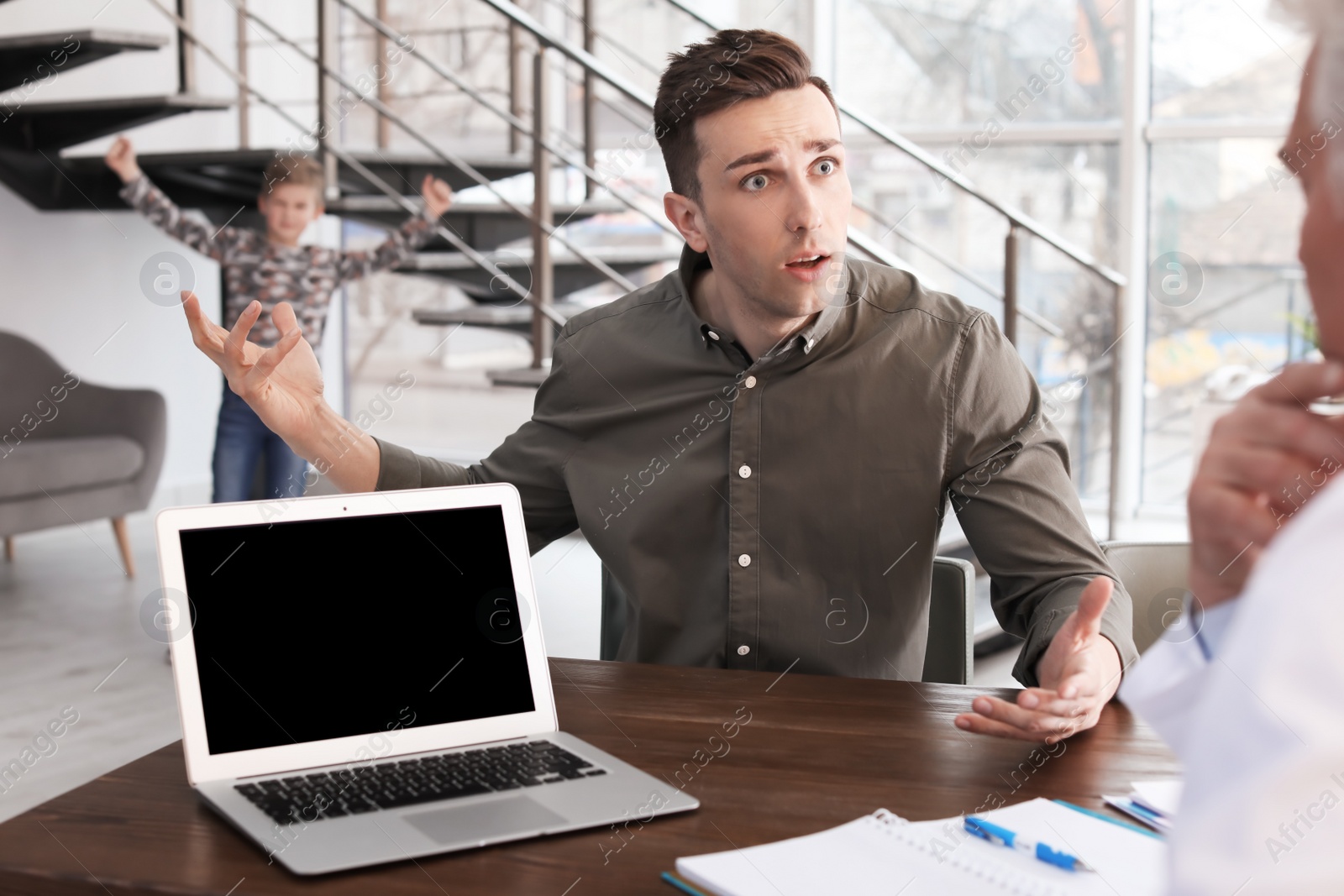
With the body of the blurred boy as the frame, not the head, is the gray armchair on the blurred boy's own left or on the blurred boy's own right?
on the blurred boy's own right

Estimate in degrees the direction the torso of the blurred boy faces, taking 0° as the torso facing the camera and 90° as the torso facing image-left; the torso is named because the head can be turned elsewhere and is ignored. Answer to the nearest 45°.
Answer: approximately 0°

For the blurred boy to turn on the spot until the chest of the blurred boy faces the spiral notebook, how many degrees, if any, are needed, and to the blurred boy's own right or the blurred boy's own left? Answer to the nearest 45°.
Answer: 0° — they already face it

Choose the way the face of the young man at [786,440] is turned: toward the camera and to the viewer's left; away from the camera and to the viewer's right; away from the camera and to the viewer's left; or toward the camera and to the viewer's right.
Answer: toward the camera and to the viewer's right

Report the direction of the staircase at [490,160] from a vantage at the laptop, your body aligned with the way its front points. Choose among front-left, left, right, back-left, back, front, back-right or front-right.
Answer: back-left

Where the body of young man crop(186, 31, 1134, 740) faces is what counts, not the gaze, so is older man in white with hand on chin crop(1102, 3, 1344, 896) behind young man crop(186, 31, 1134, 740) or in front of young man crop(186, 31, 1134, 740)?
in front

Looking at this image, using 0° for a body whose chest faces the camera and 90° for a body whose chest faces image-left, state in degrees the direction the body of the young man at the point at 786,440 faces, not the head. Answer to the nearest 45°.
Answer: approximately 0°

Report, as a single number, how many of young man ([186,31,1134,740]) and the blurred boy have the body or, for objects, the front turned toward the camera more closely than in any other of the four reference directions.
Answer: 2

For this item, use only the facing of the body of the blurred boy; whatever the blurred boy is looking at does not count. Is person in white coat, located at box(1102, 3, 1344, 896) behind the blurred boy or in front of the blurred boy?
in front

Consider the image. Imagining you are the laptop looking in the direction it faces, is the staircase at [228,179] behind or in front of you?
behind
